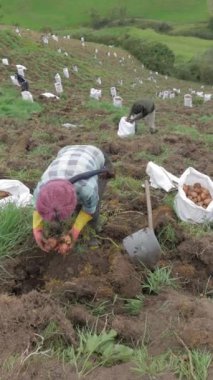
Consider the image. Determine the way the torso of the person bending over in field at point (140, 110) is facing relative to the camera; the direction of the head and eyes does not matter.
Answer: to the viewer's left

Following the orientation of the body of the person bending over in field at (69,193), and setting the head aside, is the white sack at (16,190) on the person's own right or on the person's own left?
on the person's own right

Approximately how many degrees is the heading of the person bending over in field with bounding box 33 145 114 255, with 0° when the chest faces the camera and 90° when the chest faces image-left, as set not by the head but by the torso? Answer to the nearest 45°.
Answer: approximately 45°
